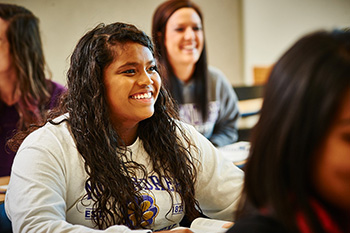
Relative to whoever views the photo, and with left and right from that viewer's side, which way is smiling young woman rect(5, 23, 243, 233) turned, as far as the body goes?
facing the viewer and to the right of the viewer

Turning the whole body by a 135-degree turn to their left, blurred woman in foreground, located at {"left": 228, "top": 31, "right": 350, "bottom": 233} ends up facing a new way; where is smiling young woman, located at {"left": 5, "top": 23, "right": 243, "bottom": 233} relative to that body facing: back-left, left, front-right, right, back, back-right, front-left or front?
front-left

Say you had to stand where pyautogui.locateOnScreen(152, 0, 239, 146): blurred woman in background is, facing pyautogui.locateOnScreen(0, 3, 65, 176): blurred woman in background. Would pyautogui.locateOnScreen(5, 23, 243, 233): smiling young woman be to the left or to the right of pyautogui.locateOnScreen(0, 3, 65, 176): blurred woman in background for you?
left

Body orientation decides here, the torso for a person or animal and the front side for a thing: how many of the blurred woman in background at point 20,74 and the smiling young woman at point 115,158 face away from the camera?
0

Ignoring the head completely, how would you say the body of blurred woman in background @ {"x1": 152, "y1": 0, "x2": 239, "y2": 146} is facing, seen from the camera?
toward the camera

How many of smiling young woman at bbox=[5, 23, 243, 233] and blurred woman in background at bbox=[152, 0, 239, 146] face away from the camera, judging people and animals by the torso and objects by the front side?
0

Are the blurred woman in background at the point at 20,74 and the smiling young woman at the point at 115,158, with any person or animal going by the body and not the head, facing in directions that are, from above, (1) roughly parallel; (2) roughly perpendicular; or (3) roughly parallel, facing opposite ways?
roughly perpendicular

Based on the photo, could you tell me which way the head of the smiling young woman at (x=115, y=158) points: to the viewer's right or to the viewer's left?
to the viewer's right

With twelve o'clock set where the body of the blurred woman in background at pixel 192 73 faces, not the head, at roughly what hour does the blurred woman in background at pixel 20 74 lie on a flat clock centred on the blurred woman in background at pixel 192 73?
the blurred woman in background at pixel 20 74 is roughly at 2 o'clock from the blurred woman in background at pixel 192 73.

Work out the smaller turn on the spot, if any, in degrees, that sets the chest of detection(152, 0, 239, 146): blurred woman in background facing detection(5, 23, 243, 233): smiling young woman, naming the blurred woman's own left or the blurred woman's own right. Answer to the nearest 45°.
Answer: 0° — they already face them
